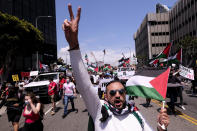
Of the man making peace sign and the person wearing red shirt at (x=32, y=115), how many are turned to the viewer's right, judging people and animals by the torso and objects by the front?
0

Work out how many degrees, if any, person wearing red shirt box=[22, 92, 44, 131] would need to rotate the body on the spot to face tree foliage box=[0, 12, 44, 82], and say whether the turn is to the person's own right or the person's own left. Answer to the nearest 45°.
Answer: approximately 135° to the person's own right

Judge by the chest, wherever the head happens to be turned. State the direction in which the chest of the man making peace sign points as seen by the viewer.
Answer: toward the camera

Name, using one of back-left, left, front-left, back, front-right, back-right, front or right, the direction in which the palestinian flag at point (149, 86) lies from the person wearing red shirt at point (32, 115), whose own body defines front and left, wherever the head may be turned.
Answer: left

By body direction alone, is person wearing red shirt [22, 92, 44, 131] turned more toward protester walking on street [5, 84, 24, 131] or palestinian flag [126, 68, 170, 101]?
the palestinian flag

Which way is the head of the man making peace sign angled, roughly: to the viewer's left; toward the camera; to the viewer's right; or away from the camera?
toward the camera

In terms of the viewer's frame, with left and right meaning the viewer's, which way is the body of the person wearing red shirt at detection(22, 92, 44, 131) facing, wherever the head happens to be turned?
facing the viewer and to the left of the viewer

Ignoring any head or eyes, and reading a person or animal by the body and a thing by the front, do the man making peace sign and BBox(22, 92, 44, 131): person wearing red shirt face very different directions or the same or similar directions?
same or similar directions

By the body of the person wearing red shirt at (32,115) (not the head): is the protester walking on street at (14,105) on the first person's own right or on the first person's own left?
on the first person's own right

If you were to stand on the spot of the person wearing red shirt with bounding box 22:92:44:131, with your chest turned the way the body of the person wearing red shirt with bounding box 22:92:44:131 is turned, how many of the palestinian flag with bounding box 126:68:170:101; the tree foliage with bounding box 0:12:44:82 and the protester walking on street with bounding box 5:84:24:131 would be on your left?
1
